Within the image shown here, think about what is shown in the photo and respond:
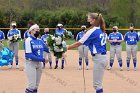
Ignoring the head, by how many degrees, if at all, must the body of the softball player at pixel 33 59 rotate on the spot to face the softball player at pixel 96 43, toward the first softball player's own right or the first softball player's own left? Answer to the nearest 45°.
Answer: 0° — they already face them

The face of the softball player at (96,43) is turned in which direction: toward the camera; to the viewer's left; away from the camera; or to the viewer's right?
to the viewer's left

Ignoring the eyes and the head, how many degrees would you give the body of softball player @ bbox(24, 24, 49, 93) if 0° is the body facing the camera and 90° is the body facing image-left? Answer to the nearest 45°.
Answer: approximately 315°
